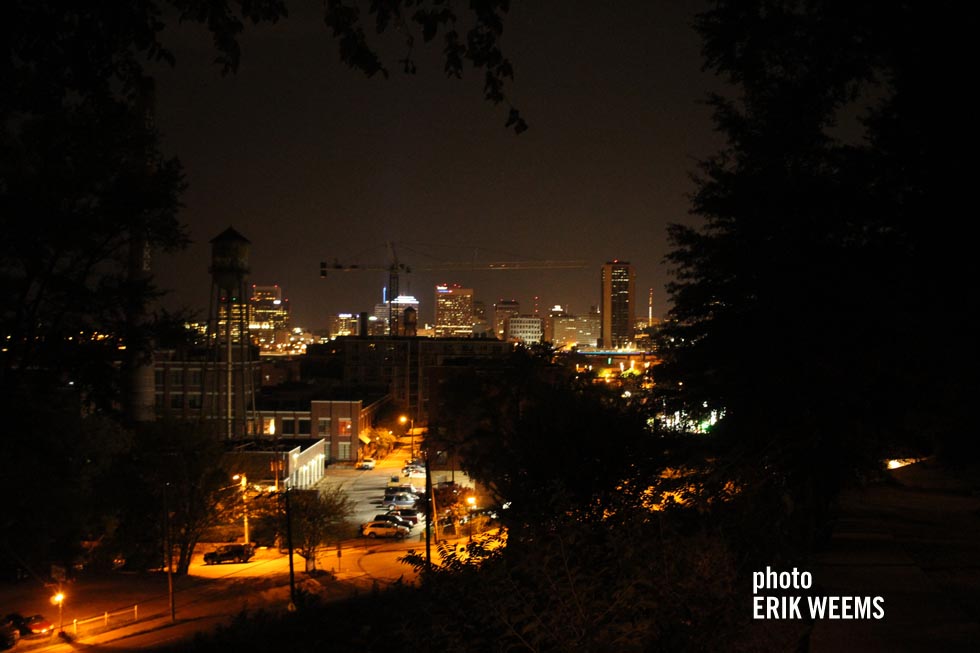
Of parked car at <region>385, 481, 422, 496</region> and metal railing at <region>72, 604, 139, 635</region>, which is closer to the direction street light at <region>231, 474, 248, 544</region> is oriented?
the metal railing

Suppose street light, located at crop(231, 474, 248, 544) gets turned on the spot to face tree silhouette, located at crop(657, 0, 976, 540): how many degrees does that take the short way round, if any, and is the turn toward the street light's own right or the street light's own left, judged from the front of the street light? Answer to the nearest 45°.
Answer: approximately 90° to the street light's own left

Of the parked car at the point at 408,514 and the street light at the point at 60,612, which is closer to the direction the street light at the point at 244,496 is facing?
the street light

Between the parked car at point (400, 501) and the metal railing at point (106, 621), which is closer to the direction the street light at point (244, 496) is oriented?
the metal railing
